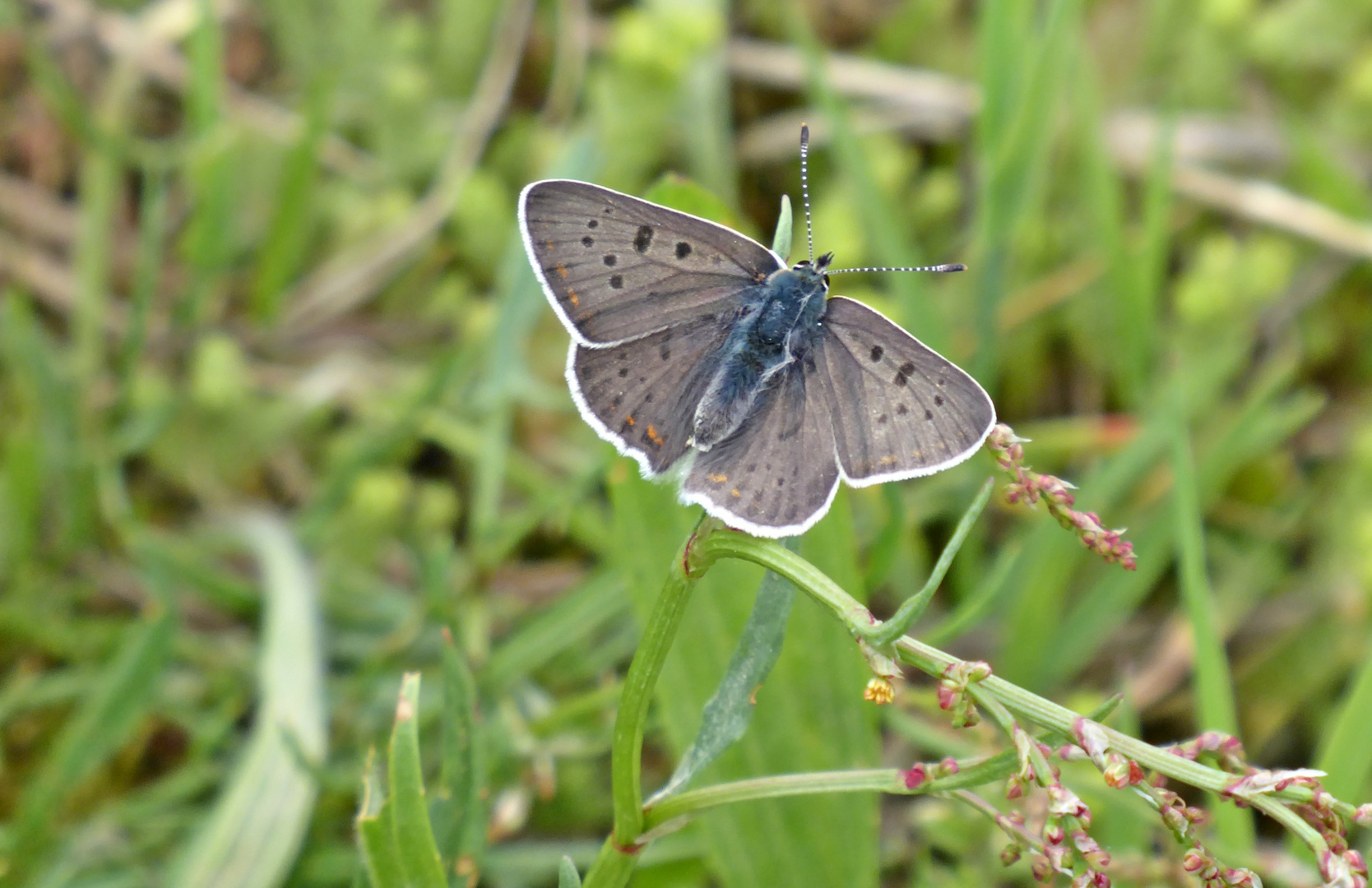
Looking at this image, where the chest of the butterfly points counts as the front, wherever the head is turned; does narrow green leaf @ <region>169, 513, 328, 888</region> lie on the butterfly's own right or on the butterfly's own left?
on the butterfly's own left

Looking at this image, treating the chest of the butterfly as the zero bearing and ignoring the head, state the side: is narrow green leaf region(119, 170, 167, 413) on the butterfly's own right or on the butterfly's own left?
on the butterfly's own left

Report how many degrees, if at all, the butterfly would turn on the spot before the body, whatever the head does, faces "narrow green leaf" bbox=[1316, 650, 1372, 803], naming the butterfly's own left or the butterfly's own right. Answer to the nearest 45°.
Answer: approximately 45° to the butterfly's own right

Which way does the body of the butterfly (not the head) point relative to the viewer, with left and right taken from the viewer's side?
facing away from the viewer and to the right of the viewer

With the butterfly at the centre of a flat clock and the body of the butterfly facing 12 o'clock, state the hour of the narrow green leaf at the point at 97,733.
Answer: The narrow green leaf is roughly at 8 o'clock from the butterfly.

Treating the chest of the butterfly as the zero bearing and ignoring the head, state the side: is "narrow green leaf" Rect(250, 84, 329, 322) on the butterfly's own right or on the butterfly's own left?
on the butterfly's own left

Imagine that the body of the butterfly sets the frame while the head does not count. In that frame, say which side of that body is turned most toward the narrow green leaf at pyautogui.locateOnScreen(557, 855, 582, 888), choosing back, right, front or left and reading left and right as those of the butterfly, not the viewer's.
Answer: back

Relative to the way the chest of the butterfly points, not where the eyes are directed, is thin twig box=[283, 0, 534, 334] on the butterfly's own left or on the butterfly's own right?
on the butterfly's own left

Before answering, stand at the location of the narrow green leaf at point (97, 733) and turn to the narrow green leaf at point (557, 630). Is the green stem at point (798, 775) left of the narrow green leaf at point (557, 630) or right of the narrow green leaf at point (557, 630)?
right
